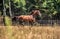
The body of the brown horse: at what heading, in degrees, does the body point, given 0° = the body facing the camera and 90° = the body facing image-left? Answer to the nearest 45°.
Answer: approximately 270°
